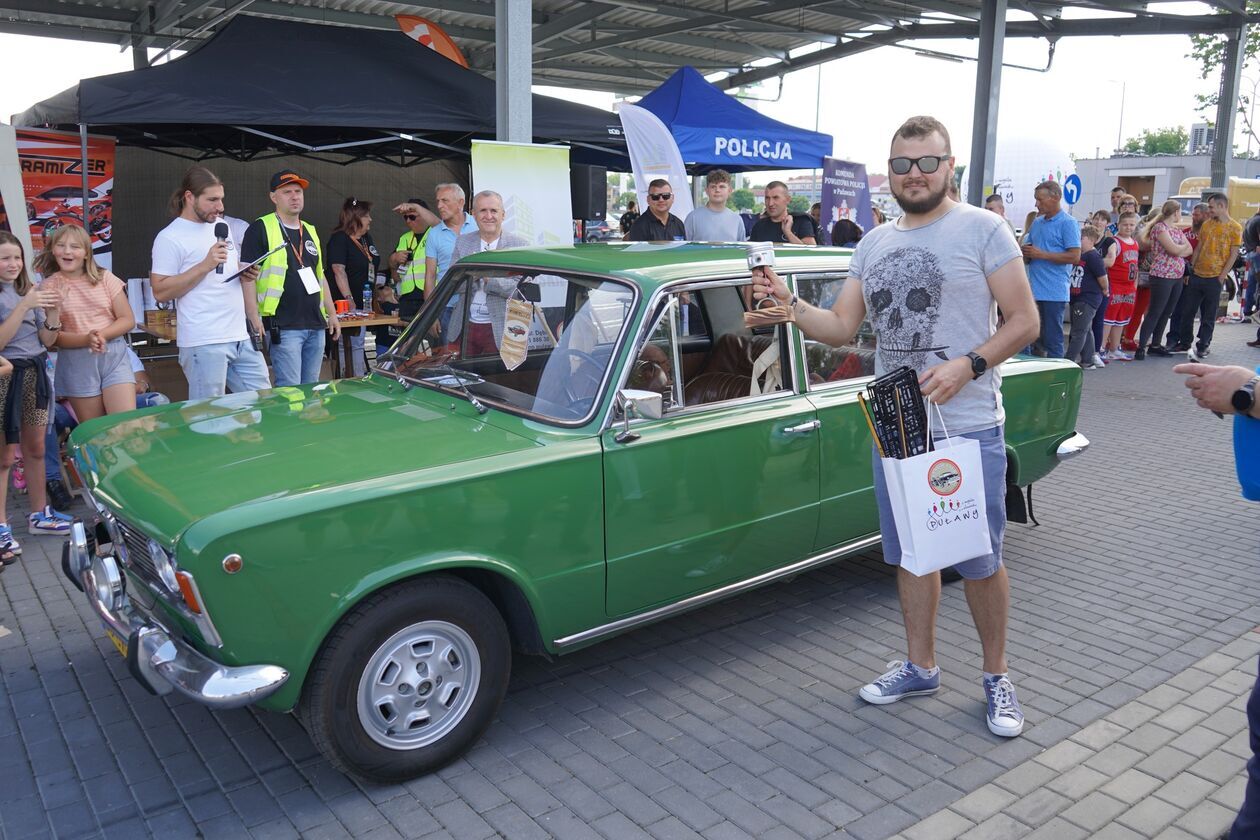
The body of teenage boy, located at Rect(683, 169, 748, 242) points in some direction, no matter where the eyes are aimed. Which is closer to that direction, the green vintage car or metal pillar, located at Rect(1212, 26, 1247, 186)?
the green vintage car

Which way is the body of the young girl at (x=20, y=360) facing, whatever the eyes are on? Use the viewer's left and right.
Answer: facing the viewer and to the right of the viewer

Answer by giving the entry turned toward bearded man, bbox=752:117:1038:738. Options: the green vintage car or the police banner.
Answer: the police banner

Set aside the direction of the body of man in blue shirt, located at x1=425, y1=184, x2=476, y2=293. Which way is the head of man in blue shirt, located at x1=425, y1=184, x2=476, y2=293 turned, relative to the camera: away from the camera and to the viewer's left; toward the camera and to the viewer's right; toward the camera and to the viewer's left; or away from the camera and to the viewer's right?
toward the camera and to the viewer's left

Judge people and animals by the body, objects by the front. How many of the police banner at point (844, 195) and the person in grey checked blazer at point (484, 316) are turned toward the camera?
2

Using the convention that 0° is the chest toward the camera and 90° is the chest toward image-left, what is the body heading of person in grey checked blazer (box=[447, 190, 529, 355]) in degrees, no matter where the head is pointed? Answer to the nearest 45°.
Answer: approximately 0°

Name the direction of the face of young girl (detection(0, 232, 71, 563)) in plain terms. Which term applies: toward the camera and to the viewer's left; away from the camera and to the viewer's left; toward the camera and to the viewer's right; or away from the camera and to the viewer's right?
toward the camera and to the viewer's right

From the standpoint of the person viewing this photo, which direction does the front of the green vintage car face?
facing the viewer and to the left of the viewer

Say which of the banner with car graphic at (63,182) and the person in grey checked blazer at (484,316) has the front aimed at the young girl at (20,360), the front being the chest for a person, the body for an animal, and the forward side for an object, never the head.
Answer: the banner with car graphic
